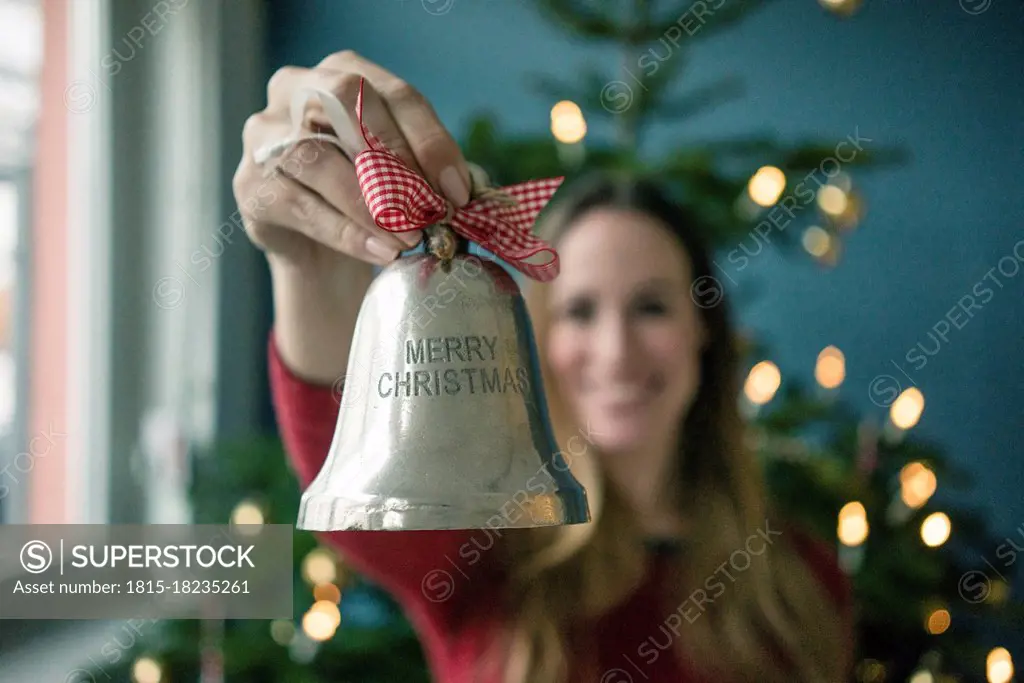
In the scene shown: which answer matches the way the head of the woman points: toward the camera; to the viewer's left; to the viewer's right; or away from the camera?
toward the camera

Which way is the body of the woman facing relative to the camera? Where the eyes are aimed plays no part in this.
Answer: toward the camera
